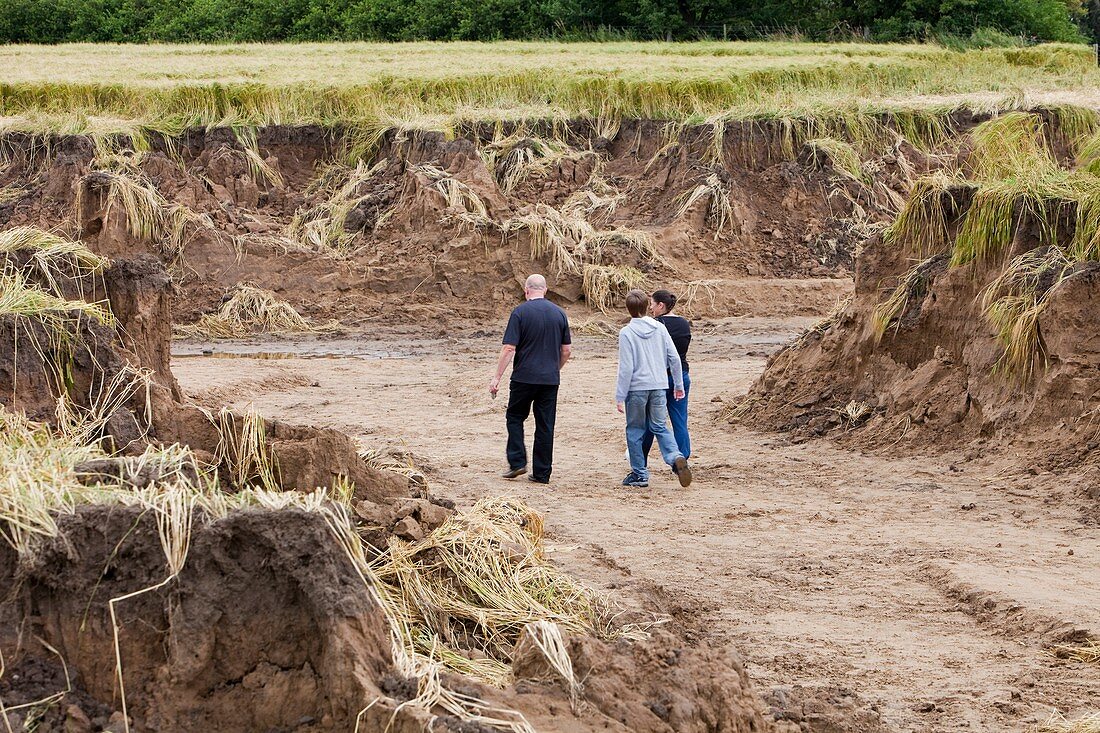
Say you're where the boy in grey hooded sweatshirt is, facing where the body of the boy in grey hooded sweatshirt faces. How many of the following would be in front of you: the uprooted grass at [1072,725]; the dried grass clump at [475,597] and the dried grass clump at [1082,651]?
0

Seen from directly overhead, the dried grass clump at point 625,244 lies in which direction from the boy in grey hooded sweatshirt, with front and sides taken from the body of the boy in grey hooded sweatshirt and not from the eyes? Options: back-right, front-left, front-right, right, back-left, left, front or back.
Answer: front-right

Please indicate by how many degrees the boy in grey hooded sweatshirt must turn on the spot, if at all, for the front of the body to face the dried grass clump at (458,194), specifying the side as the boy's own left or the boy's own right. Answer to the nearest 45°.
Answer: approximately 45° to the boy's own right

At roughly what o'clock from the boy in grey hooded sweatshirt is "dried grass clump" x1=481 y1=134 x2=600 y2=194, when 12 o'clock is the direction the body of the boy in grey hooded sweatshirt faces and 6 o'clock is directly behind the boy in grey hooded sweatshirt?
The dried grass clump is roughly at 1 o'clock from the boy in grey hooded sweatshirt.

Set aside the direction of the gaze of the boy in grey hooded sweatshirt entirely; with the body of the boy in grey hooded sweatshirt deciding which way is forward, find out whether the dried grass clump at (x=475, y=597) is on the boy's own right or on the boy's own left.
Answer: on the boy's own left

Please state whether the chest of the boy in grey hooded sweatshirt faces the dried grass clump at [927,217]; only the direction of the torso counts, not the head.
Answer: no

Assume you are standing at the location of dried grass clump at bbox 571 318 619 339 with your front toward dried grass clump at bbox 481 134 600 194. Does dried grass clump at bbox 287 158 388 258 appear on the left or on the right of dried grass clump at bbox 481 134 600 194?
left

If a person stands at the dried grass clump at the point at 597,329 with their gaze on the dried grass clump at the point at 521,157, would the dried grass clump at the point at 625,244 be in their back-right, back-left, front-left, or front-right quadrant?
front-right

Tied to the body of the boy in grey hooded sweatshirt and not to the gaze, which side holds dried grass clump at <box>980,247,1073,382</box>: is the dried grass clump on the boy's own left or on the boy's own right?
on the boy's own right

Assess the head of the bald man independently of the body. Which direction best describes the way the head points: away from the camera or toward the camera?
away from the camera

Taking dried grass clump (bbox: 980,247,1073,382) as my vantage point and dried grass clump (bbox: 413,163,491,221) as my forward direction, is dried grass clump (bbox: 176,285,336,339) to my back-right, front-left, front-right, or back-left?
front-left

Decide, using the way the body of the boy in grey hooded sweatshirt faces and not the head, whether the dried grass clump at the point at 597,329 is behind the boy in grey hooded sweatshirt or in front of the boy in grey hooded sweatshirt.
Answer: in front

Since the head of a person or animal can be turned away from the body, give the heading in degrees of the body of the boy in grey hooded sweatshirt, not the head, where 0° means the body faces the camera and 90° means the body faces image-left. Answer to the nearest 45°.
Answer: approximately 135°

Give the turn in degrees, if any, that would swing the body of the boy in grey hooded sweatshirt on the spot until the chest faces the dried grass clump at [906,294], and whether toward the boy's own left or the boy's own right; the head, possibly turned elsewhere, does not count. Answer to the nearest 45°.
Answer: approximately 90° to the boy's own right

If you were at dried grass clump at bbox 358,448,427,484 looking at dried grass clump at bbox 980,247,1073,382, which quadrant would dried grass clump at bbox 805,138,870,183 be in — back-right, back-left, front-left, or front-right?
front-left

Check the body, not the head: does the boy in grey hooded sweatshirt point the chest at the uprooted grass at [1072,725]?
no

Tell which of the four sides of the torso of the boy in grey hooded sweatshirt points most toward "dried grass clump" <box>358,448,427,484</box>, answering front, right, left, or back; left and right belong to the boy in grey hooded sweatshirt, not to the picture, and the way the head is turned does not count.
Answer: left

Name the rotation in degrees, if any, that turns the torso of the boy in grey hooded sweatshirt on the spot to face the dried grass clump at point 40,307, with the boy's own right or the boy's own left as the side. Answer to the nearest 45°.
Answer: approximately 90° to the boy's own left

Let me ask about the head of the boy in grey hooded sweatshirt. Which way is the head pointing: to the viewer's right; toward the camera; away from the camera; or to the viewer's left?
away from the camera

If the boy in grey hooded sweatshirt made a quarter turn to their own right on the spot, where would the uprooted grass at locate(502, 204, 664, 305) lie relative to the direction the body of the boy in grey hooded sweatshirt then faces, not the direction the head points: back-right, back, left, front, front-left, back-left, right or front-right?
front-left
